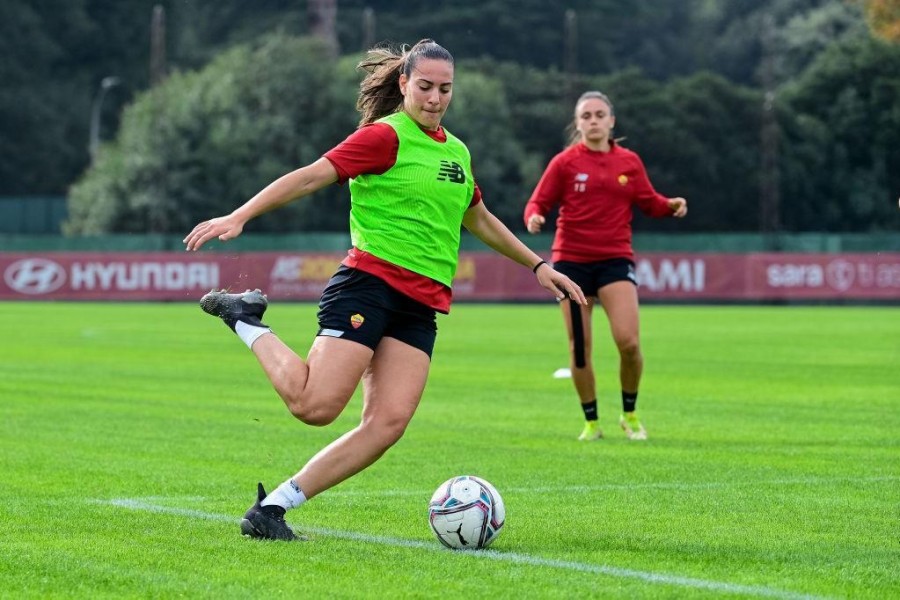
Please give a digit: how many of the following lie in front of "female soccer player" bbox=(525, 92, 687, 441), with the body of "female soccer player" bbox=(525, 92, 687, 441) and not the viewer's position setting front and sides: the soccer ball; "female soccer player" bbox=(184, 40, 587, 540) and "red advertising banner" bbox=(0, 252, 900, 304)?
2

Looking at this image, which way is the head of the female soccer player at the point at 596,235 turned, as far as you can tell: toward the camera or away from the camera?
toward the camera

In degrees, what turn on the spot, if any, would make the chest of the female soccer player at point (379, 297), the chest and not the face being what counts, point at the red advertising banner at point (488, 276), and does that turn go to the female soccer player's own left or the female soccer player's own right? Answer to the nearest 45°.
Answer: approximately 135° to the female soccer player's own left

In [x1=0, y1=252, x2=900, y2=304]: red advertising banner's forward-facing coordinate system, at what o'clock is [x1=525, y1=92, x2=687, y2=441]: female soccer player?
The female soccer player is roughly at 12 o'clock from the red advertising banner.

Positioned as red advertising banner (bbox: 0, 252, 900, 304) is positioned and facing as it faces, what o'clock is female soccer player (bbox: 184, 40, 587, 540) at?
The female soccer player is roughly at 12 o'clock from the red advertising banner.

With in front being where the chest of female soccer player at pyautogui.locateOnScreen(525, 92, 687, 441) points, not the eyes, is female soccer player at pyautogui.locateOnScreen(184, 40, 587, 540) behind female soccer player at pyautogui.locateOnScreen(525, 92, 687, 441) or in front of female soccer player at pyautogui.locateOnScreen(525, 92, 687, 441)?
in front

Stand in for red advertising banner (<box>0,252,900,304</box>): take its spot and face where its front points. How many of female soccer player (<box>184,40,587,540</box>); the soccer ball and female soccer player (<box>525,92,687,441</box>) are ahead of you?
3

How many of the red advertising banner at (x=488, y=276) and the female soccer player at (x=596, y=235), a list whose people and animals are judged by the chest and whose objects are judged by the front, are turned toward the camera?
2

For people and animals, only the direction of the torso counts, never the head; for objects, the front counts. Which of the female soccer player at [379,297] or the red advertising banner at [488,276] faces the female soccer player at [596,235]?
the red advertising banner

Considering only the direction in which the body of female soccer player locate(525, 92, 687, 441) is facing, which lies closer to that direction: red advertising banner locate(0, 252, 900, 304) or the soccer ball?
the soccer ball

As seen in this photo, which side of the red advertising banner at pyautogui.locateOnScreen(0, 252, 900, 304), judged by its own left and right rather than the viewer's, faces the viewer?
front

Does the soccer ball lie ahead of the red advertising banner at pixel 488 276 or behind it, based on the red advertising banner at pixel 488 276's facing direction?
ahead
